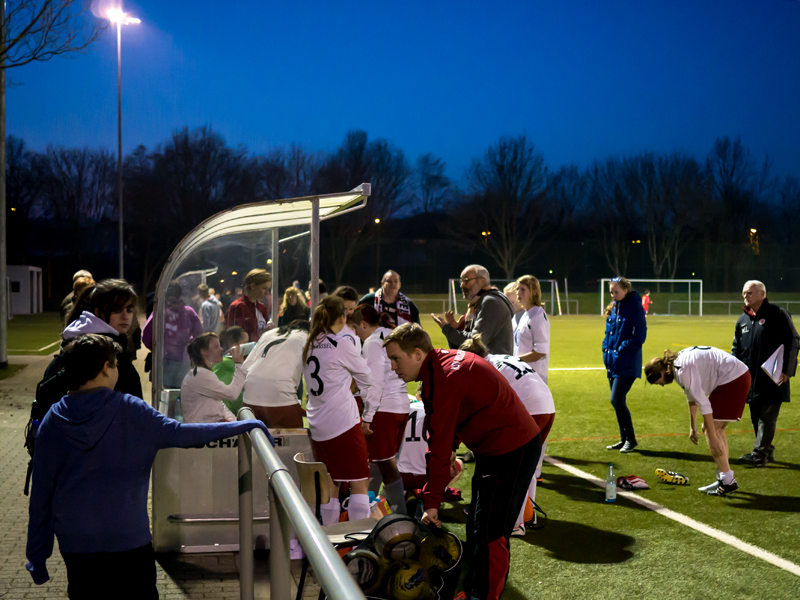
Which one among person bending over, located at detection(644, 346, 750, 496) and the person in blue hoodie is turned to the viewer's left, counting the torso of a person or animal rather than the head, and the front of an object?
the person bending over

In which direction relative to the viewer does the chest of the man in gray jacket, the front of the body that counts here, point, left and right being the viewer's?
facing to the left of the viewer

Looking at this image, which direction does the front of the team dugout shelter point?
to the viewer's right

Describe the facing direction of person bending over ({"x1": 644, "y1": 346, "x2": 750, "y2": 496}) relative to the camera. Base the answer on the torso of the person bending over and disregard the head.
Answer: to the viewer's left

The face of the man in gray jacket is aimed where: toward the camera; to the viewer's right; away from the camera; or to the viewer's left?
to the viewer's left

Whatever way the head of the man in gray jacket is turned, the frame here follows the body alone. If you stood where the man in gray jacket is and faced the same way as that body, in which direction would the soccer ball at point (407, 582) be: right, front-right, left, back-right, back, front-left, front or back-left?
left

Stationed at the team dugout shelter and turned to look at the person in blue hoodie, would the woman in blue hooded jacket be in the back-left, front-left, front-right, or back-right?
back-left

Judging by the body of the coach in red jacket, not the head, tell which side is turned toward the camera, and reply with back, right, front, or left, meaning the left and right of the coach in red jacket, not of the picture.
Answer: left

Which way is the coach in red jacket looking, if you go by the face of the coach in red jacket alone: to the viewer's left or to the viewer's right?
to the viewer's left

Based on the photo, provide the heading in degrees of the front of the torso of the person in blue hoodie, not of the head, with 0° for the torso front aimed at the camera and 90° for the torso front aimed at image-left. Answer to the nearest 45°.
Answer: approximately 225°

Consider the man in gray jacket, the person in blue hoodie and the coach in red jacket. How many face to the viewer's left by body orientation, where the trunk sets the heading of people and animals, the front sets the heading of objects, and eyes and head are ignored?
2
